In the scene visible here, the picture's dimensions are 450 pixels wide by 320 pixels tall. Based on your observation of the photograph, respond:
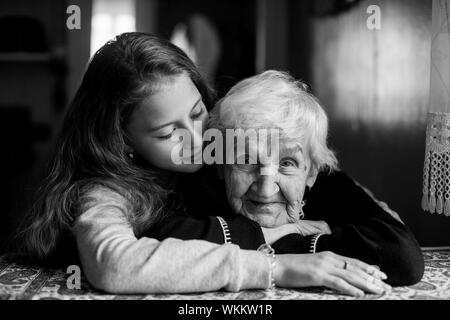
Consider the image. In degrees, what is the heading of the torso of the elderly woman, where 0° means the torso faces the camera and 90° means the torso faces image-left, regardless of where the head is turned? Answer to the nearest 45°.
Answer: approximately 0°

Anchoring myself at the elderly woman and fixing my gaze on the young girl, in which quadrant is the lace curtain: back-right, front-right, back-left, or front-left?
back-right
